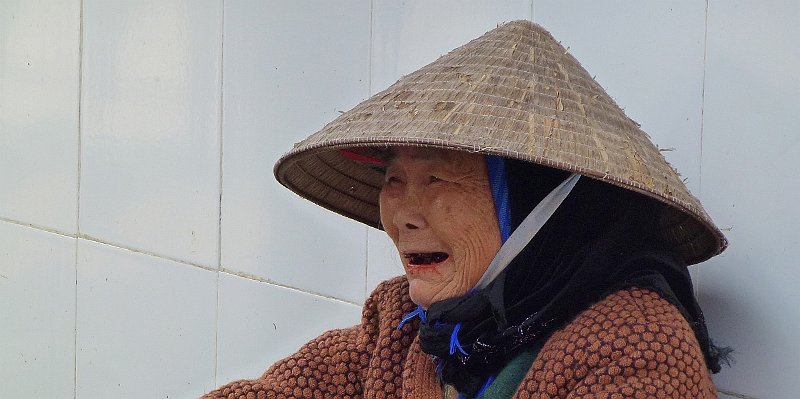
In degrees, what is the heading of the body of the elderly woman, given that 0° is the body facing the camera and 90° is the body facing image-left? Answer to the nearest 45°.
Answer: approximately 45°
